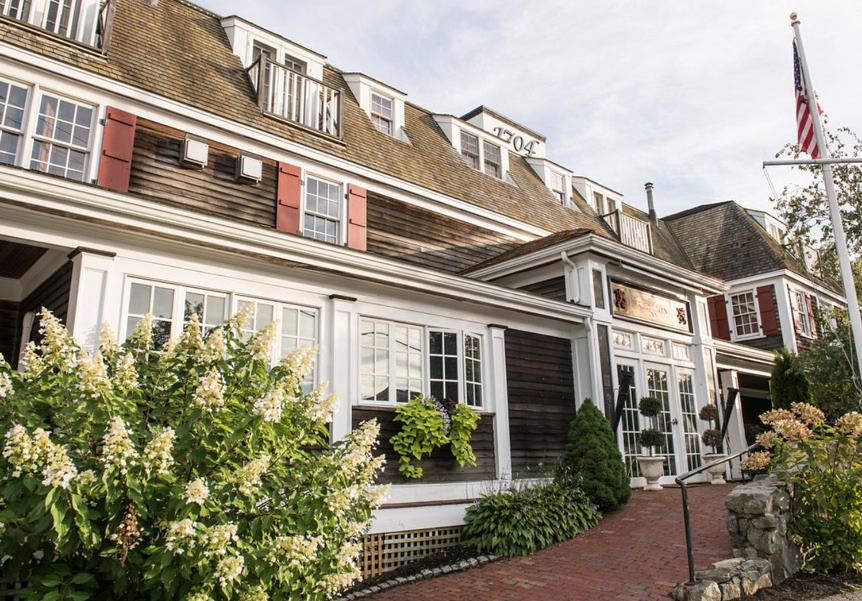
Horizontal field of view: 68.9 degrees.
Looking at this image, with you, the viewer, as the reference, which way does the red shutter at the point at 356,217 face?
facing the viewer and to the right of the viewer

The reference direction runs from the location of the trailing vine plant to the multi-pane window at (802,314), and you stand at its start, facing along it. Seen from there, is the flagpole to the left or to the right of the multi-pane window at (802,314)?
right

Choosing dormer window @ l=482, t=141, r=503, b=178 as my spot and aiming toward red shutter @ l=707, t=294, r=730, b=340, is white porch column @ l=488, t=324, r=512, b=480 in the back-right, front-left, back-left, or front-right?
back-right

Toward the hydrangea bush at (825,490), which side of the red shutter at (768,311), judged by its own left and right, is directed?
front

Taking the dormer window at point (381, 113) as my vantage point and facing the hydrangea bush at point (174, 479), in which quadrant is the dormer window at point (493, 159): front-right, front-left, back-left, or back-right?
back-left

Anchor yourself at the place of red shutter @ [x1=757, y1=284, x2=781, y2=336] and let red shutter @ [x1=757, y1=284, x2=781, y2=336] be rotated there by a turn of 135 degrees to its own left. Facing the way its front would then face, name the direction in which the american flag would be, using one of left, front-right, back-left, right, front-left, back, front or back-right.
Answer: back-right

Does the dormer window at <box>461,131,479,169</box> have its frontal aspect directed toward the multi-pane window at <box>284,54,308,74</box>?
no

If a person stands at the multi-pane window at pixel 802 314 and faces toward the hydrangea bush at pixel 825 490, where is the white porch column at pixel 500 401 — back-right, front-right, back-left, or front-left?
front-right

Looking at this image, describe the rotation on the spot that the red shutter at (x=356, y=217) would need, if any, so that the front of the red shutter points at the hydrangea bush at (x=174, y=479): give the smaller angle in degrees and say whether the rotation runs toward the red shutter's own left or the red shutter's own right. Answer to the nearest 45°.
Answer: approximately 45° to the red shutter's own right

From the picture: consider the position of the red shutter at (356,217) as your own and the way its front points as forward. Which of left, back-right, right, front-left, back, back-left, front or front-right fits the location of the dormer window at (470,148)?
left

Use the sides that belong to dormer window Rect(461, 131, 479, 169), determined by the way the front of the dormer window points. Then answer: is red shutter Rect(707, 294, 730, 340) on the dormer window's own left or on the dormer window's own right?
on the dormer window's own left

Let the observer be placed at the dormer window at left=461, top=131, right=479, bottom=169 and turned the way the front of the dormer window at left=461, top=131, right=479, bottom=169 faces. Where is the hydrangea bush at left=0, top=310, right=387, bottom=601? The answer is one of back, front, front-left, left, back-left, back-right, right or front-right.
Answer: front-right

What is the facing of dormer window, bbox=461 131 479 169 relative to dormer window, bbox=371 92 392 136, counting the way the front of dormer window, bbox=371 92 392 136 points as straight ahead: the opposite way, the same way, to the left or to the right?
the same way

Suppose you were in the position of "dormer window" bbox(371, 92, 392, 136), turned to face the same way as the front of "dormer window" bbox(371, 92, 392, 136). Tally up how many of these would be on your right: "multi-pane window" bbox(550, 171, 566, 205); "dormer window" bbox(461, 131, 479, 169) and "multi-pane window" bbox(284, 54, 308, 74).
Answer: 1

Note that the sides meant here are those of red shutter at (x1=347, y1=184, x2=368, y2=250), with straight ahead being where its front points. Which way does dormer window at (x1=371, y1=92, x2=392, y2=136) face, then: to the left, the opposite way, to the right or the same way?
the same way

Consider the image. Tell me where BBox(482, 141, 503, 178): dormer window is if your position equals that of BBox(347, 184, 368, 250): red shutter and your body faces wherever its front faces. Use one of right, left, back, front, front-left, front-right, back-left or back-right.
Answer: left

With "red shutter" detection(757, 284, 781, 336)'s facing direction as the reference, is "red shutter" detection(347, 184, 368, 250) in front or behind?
in front

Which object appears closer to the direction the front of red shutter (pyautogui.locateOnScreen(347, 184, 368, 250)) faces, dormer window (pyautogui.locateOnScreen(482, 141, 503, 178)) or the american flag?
the american flag

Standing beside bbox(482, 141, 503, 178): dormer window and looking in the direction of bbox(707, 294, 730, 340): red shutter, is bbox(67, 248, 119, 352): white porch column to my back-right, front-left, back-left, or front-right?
back-right

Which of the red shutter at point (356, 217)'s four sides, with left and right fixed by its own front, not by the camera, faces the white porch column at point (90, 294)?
right

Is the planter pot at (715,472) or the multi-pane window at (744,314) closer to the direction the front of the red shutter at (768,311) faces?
the planter pot
